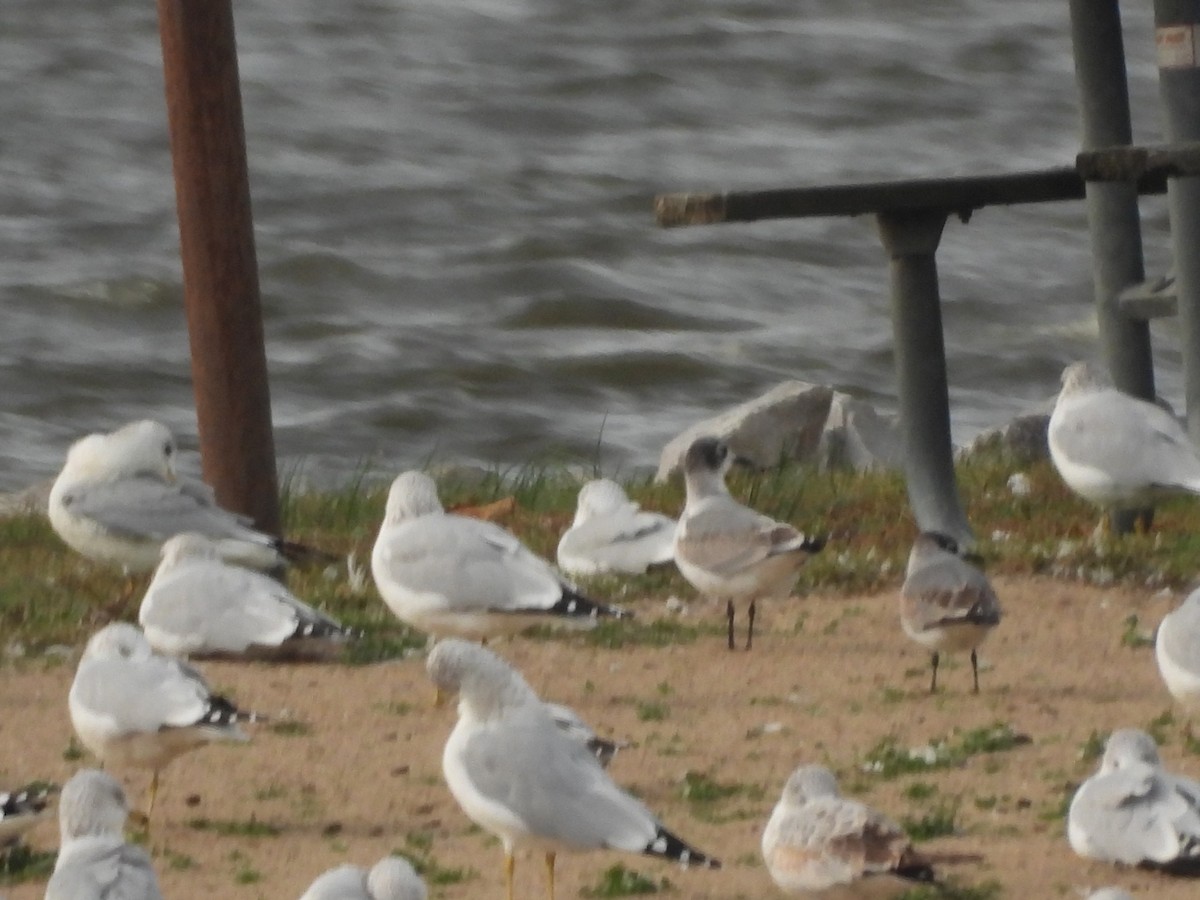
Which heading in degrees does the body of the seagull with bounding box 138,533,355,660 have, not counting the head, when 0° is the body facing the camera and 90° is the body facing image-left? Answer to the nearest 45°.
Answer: approximately 90°

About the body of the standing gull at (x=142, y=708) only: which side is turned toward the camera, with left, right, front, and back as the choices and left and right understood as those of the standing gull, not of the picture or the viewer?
left

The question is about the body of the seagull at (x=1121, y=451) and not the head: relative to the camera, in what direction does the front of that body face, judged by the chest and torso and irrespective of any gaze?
to the viewer's left

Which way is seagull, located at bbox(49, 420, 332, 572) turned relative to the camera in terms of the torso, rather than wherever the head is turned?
to the viewer's left

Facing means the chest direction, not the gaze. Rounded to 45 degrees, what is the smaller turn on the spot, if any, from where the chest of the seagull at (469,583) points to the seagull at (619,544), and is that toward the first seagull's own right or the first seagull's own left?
approximately 90° to the first seagull's own right

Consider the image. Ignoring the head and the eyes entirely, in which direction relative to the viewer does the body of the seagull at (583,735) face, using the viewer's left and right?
facing to the left of the viewer

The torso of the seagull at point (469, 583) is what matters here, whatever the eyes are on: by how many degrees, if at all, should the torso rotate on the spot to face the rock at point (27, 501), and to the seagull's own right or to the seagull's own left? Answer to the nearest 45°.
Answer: approximately 45° to the seagull's own right

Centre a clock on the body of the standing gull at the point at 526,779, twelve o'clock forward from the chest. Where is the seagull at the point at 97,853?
The seagull is roughly at 11 o'clock from the standing gull.

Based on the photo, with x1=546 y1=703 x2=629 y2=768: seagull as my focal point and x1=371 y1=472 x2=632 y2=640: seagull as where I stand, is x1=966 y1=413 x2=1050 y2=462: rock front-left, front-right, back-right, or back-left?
back-left

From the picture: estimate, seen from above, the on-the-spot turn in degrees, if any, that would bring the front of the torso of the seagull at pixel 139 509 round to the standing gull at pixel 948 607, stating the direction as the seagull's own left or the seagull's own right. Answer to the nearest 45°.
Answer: approximately 135° to the seagull's own left

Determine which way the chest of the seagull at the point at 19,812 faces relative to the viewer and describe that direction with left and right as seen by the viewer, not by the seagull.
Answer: facing to the left of the viewer

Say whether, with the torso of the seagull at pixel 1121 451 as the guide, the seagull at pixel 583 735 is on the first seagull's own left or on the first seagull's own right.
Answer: on the first seagull's own left

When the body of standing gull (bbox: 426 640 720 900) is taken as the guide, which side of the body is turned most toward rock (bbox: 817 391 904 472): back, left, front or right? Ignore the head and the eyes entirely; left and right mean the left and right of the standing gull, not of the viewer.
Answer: right

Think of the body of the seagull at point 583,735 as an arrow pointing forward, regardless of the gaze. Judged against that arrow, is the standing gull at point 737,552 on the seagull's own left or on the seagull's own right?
on the seagull's own right

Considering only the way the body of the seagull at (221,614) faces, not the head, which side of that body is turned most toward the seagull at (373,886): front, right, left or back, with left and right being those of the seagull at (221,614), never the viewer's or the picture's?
left

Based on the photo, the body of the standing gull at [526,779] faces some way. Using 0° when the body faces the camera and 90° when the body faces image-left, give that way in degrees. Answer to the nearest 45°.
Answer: approximately 90°
